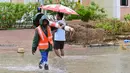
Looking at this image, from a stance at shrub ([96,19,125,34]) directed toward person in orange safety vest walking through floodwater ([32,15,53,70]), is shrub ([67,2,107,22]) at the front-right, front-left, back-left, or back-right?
back-right

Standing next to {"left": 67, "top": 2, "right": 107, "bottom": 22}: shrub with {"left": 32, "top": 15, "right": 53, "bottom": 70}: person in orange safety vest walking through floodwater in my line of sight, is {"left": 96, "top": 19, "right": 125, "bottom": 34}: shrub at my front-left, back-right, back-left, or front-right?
front-left

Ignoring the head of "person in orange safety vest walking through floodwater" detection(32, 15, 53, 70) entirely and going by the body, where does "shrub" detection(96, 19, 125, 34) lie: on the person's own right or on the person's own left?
on the person's own left

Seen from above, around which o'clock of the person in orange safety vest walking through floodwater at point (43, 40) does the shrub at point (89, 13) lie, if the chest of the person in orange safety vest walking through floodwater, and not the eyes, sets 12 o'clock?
The shrub is roughly at 8 o'clock from the person in orange safety vest walking through floodwater.

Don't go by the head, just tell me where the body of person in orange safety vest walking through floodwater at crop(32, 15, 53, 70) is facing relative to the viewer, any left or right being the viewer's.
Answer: facing the viewer and to the right of the viewer

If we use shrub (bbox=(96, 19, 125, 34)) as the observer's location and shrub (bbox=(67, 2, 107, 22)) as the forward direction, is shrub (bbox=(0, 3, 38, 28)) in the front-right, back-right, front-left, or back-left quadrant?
front-left
